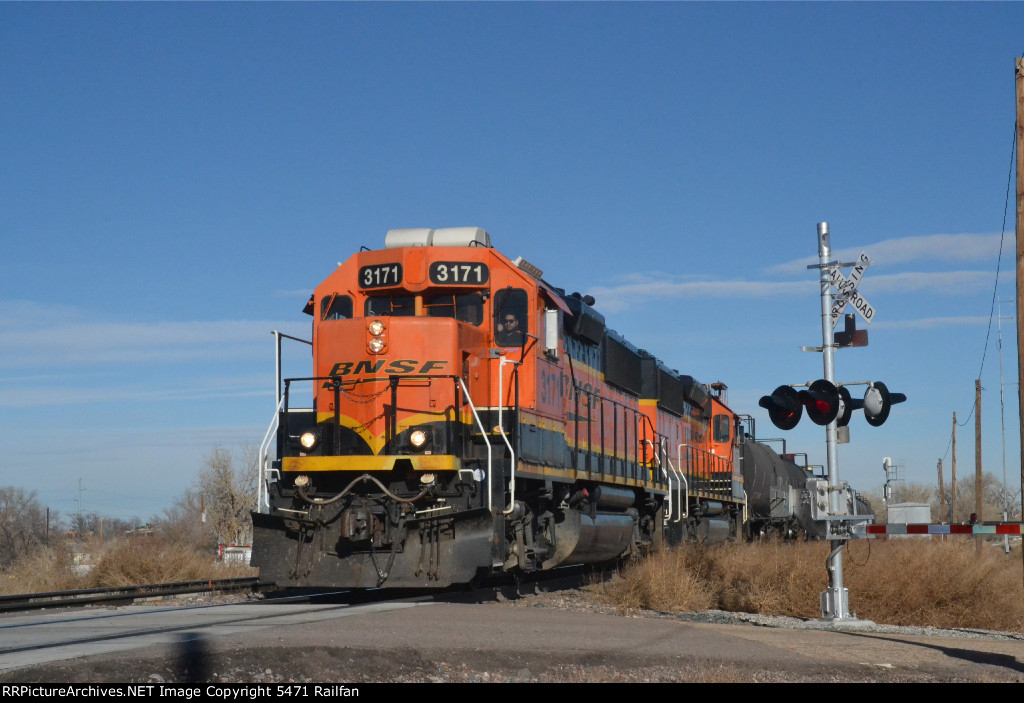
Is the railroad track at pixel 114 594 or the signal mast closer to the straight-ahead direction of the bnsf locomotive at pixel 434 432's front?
the railroad track

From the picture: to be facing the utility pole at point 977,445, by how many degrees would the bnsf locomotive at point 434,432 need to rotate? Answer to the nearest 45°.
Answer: approximately 180°

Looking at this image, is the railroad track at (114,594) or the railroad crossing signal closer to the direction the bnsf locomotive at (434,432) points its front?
the railroad track

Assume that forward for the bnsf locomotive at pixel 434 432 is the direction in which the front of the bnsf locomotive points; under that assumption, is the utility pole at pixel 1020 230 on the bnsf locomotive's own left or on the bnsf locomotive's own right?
on the bnsf locomotive's own left

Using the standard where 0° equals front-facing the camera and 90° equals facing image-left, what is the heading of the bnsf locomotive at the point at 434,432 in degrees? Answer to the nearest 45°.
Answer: approximately 45°

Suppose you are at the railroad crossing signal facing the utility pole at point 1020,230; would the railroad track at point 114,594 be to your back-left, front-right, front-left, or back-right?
back-left

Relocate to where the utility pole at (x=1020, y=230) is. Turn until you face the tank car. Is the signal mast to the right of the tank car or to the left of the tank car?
left

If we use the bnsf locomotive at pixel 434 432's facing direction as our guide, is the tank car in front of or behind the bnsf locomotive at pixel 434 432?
behind
